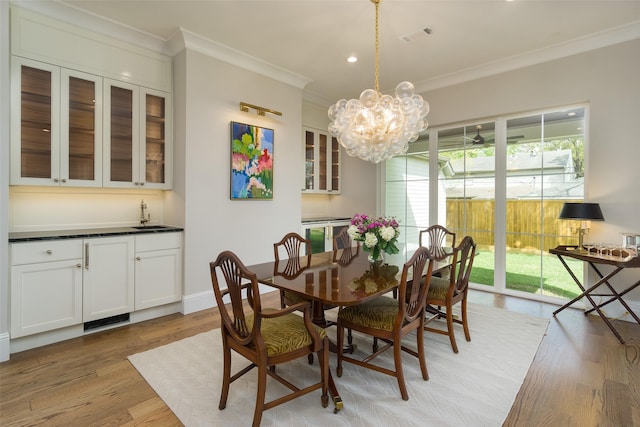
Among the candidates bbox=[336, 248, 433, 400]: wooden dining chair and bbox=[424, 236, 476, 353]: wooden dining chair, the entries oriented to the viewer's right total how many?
0

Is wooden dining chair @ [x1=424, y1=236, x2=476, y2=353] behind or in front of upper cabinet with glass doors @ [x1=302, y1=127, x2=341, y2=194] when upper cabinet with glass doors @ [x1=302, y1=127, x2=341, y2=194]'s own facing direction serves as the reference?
in front

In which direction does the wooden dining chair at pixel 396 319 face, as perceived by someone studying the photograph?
facing away from the viewer and to the left of the viewer

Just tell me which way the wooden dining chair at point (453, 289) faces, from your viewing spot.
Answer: facing away from the viewer and to the left of the viewer

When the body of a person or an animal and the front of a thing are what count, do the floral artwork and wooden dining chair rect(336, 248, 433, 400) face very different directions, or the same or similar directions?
very different directions

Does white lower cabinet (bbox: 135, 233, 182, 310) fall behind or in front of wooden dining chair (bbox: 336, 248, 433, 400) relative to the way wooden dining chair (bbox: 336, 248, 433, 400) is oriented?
in front

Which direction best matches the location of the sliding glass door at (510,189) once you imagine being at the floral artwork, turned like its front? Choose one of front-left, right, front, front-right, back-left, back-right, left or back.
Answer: front-left

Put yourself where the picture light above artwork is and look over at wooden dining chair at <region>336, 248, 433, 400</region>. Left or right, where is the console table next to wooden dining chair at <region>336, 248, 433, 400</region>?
left

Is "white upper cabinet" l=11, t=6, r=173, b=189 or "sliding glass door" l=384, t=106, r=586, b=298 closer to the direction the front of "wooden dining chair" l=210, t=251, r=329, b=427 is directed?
the sliding glass door

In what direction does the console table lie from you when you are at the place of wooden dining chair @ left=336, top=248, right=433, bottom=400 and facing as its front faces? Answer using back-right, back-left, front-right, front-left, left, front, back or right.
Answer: right

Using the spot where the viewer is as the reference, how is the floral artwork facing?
facing the viewer and to the right of the viewer

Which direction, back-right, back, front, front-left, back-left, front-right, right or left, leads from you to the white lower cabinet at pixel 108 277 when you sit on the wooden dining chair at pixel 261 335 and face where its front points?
left
